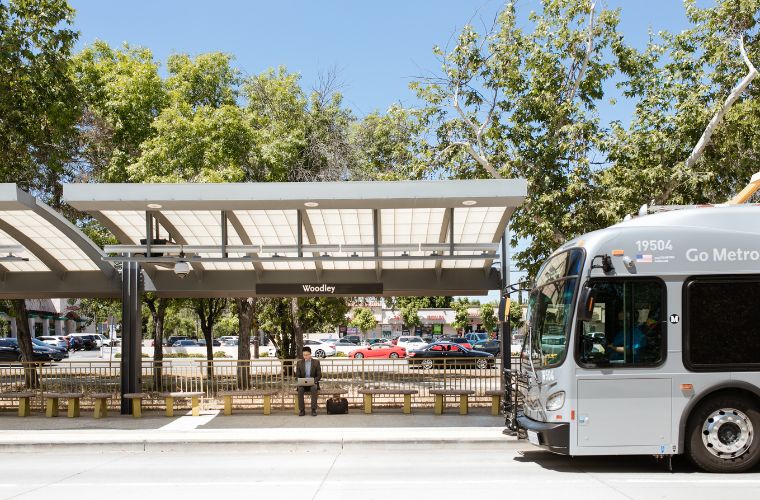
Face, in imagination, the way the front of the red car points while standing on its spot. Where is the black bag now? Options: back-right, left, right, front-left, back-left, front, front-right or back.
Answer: left

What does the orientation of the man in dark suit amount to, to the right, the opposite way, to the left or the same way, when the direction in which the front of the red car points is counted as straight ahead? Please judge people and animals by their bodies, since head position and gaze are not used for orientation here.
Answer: to the left

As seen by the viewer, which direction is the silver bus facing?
to the viewer's left

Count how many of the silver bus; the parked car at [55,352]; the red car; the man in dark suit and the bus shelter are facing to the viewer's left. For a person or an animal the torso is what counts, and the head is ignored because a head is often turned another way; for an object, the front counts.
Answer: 2

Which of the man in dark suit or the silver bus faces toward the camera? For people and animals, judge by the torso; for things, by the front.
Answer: the man in dark suit

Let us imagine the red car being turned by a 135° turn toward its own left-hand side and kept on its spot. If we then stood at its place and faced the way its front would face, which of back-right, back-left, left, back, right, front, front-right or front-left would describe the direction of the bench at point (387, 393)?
front-right

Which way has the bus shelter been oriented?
toward the camera

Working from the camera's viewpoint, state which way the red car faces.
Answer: facing to the left of the viewer

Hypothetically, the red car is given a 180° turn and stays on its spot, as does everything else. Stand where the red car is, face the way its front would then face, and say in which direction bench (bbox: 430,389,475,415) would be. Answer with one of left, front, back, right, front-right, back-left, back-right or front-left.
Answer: right
